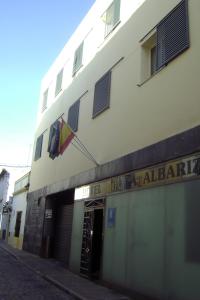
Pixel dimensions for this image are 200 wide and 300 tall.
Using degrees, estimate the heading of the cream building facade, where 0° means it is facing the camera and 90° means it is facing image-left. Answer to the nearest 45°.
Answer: approximately 45°

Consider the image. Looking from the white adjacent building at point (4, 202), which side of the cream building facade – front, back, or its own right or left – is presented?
right

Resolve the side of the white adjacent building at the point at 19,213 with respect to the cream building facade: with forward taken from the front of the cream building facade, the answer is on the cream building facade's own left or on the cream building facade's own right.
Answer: on the cream building facade's own right
